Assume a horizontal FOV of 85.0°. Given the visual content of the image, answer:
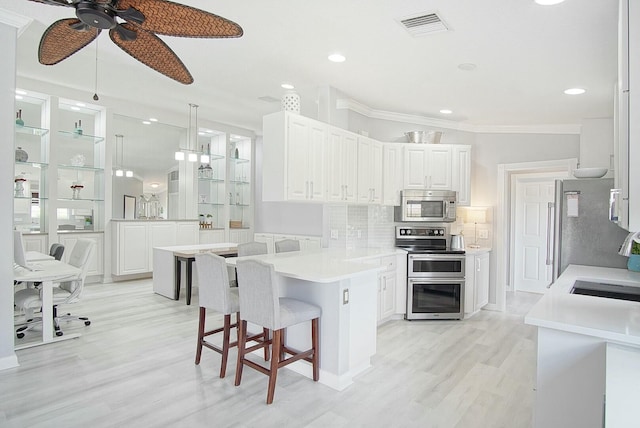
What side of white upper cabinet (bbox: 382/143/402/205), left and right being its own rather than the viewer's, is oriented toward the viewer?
front

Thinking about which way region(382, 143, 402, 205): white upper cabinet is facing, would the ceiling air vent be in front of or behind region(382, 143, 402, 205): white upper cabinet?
in front

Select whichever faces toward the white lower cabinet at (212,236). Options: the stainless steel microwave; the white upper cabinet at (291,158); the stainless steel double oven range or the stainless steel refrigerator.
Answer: the stainless steel refrigerator

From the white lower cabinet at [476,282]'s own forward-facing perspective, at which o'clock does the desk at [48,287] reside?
The desk is roughly at 3 o'clock from the white lower cabinet.

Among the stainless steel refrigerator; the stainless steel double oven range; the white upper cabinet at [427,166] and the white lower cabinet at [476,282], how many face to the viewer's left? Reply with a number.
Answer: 1

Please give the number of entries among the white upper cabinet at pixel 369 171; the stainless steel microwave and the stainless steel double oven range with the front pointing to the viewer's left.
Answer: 0

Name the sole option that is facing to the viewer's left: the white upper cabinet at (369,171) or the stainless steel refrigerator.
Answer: the stainless steel refrigerator

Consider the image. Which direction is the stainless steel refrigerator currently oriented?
to the viewer's left

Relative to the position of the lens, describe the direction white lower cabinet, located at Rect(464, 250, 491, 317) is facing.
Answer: facing the viewer and to the right of the viewer

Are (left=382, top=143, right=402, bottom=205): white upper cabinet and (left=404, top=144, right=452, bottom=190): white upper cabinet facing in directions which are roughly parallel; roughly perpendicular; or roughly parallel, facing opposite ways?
roughly parallel

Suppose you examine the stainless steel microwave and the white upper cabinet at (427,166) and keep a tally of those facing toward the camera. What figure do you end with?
2

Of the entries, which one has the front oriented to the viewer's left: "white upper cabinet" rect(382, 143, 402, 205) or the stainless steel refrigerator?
the stainless steel refrigerator

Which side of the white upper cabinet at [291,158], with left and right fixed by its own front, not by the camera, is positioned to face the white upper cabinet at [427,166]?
left

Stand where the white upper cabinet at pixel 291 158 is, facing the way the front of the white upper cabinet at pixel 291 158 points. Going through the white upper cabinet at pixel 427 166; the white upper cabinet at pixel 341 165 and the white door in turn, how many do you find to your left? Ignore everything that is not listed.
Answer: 3

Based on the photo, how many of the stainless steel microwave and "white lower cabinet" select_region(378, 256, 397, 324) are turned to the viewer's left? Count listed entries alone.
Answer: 0

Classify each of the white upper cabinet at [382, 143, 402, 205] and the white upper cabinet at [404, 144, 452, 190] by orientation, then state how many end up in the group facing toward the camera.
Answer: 2

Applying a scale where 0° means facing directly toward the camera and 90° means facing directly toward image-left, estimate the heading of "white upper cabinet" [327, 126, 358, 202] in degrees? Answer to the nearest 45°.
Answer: approximately 315°

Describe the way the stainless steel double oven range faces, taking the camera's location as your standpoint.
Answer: facing the viewer
